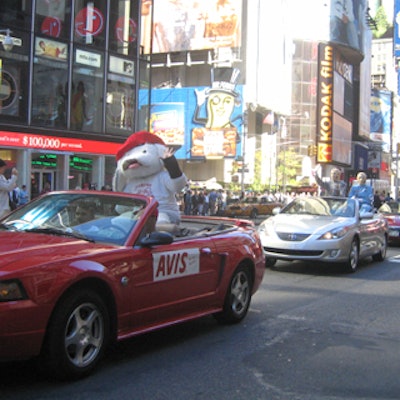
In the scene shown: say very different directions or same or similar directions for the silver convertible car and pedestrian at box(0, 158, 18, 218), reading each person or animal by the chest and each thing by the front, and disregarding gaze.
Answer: very different directions

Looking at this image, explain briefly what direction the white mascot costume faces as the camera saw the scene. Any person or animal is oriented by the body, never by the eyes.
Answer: facing the viewer and to the left of the viewer

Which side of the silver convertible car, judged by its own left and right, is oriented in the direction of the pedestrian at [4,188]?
front

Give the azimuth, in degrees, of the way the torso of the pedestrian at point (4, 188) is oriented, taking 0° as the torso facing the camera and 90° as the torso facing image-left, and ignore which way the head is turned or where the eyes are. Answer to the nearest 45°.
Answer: approximately 270°

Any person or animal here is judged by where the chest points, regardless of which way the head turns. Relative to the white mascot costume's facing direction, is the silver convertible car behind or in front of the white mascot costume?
behind

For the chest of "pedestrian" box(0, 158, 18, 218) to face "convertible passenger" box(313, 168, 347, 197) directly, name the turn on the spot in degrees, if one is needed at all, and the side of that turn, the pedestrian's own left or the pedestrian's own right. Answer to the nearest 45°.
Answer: approximately 45° to the pedestrian's own left

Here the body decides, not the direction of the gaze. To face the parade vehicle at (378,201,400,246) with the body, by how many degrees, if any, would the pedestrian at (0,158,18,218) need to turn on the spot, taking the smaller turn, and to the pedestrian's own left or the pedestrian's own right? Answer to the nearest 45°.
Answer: approximately 45° to the pedestrian's own left

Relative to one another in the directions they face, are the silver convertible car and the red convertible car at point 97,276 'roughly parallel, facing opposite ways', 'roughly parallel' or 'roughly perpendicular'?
roughly parallel

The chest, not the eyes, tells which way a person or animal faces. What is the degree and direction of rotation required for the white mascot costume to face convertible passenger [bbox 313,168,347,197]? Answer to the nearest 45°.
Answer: approximately 180°
